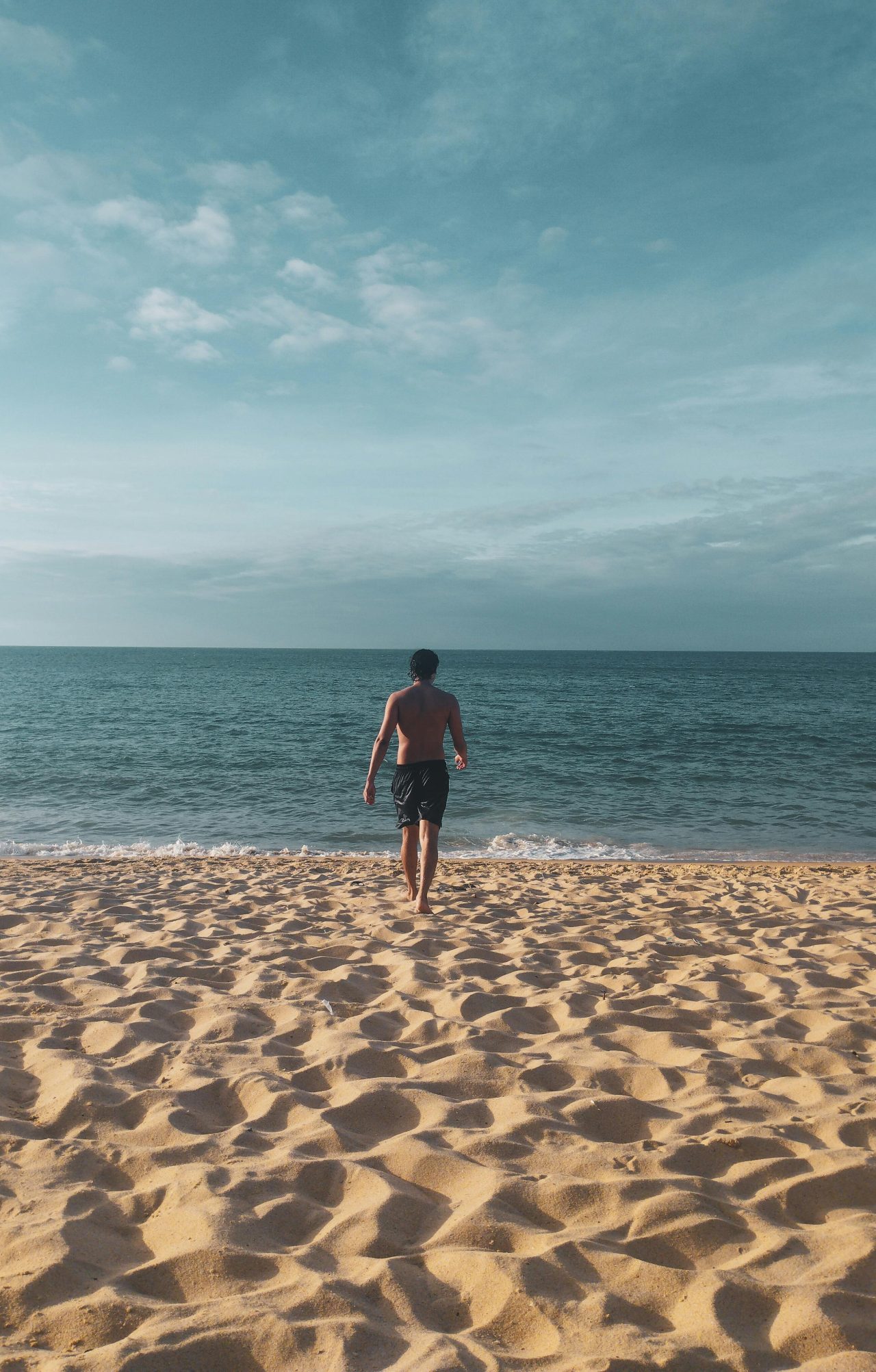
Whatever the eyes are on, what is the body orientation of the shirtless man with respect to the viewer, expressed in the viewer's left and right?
facing away from the viewer

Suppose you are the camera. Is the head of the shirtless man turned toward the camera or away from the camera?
away from the camera
